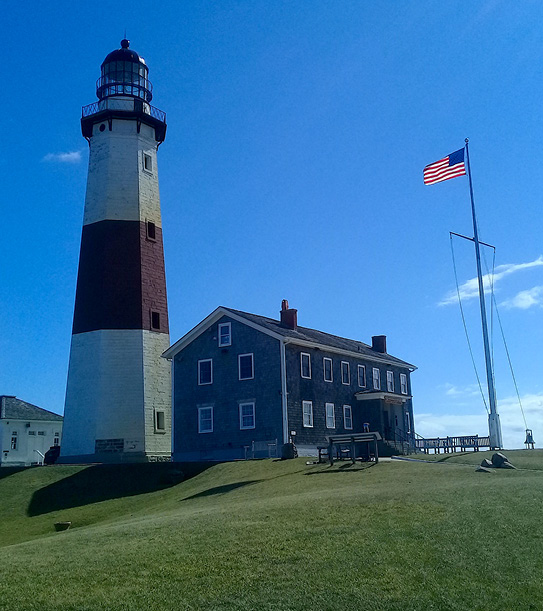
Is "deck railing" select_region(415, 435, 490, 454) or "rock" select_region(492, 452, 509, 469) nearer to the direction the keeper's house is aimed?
the rock

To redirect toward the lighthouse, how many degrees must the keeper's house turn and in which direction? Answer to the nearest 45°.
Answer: approximately 135° to its right

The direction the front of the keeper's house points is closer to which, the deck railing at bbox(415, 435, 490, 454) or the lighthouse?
the deck railing

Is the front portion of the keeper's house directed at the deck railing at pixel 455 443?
no

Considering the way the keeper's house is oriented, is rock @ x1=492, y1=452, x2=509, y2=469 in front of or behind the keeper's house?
in front

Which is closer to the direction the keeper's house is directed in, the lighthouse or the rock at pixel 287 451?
the rock

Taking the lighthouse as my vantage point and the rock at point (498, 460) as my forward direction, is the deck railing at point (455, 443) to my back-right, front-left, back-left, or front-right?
front-left

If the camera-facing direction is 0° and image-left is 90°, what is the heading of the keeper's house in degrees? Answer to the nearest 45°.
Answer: approximately 315°

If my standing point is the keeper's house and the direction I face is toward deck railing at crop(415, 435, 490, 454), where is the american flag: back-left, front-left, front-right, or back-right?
front-right

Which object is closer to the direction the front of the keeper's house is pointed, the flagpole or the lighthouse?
the flagpole

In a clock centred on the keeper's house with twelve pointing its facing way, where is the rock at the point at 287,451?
The rock is roughly at 1 o'clock from the keeper's house.

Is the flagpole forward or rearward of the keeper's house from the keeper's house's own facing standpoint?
forward
